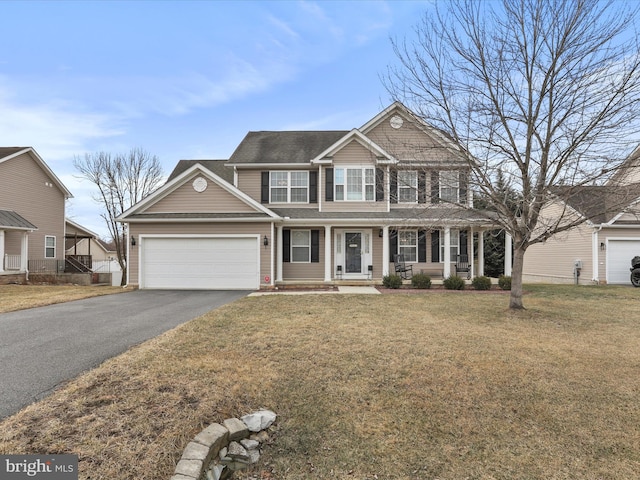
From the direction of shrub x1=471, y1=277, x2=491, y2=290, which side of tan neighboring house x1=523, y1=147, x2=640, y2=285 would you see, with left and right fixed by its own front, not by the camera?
right

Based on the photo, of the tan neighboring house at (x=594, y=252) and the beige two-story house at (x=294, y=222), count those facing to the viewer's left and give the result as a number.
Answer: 0

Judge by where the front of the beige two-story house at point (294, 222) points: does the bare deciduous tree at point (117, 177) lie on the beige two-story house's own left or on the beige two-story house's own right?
on the beige two-story house's own right

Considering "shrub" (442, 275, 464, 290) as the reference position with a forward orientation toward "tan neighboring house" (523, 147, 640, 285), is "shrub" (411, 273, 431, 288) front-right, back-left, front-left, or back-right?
back-left

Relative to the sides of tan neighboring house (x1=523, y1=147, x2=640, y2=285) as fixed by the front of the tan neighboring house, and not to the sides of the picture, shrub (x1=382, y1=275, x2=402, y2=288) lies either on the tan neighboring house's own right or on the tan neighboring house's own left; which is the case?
on the tan neighboring house's own right

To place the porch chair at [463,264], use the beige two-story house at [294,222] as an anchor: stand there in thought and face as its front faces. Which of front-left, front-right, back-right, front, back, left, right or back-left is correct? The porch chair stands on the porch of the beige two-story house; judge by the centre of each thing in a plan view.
left

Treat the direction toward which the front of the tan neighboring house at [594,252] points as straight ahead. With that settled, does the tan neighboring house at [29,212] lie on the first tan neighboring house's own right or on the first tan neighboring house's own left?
on the first tan neighboring house's own right

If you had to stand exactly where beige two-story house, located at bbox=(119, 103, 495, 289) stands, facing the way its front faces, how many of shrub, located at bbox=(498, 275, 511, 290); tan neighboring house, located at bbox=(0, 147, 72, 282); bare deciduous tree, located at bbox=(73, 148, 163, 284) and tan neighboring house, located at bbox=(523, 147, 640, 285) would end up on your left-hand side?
2

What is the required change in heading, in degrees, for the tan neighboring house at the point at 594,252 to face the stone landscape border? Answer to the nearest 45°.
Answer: approximately 45° to its right

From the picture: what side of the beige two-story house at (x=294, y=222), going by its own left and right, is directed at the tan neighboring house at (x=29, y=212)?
right

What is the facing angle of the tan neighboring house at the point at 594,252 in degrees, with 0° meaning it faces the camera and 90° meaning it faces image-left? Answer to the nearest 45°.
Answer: approximately 315°

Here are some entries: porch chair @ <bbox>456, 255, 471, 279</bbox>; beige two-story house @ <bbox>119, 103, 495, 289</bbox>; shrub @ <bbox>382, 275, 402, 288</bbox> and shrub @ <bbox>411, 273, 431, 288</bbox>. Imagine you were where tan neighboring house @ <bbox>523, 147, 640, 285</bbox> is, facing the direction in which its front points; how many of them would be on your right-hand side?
4

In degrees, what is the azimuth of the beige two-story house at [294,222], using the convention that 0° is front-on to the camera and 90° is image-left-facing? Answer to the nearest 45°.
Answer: approximately 0°

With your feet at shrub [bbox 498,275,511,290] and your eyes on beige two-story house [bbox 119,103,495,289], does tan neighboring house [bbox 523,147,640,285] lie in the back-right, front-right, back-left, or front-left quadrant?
back-right
